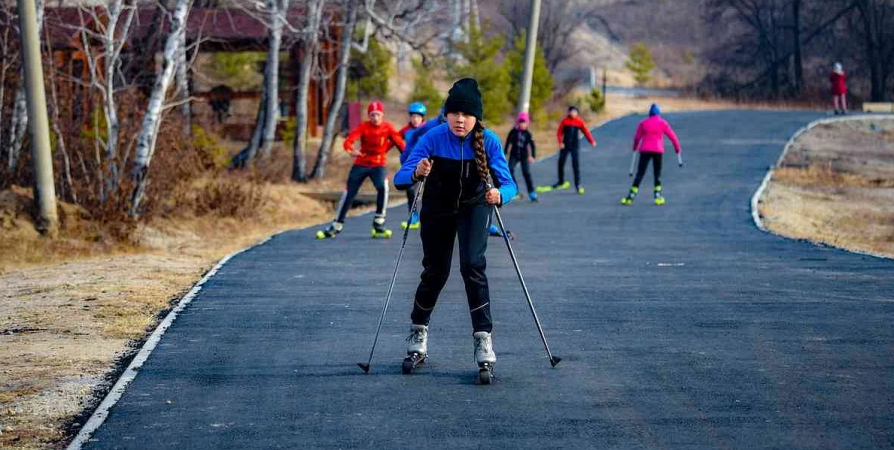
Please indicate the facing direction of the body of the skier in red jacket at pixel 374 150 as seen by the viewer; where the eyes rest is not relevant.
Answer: toward the camera

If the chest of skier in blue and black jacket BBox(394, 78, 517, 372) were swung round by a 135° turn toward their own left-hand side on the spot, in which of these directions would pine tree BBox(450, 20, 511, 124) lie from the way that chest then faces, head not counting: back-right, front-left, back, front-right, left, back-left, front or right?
front-left

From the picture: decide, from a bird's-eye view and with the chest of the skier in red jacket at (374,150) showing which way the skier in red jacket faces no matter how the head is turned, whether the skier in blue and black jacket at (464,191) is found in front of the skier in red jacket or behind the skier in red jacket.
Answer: in front

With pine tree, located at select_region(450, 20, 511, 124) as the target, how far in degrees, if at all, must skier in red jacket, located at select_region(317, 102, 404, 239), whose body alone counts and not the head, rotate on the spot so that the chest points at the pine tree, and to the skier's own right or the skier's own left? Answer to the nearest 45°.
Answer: approximately 180°

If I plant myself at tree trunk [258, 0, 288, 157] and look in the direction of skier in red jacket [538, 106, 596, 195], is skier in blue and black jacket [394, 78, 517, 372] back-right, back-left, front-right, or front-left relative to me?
front-right

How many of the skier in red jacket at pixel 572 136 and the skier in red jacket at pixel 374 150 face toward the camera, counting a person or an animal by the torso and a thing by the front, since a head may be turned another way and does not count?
2

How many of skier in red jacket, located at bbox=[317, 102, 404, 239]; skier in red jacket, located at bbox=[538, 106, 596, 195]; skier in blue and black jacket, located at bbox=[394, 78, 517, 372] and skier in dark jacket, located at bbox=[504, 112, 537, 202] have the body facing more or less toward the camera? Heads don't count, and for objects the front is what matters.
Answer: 4

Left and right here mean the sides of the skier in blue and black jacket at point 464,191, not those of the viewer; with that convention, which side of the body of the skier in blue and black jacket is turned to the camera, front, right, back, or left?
front

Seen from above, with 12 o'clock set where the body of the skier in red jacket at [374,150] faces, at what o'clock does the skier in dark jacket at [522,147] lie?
The skier in dark jacket is roughly at 7 o'clock from the skier in red jacket.

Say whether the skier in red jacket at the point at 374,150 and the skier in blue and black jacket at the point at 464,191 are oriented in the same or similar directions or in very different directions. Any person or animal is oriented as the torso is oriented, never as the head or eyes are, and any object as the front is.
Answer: same or similar directions

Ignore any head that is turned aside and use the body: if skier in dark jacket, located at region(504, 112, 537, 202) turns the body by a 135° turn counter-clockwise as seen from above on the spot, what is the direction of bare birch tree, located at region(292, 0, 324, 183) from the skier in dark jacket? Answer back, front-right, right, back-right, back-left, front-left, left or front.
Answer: left

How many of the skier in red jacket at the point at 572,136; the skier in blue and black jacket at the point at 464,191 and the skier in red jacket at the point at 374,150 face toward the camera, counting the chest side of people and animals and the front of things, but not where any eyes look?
3

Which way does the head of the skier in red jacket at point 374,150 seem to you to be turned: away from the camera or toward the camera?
toward the camera

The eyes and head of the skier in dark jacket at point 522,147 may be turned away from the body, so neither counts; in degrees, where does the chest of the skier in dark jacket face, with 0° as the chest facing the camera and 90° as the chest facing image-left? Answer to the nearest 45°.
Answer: approximately 0°
